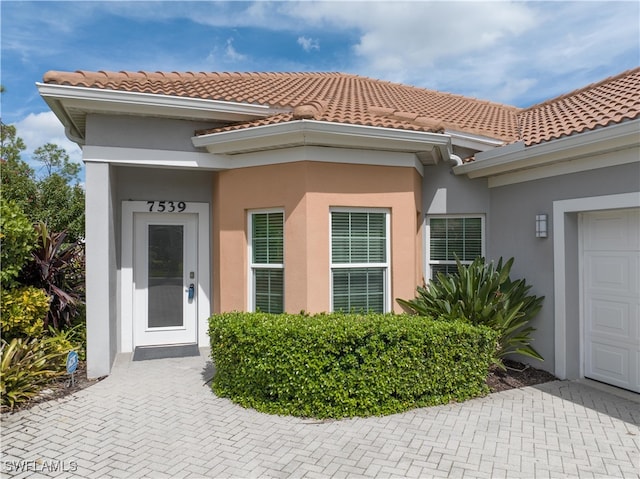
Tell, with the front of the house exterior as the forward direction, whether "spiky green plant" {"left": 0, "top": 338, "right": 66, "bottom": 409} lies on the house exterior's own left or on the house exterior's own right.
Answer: on the house exterior's own right

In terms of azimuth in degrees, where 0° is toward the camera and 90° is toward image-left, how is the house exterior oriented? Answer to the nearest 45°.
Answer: approximately 0°

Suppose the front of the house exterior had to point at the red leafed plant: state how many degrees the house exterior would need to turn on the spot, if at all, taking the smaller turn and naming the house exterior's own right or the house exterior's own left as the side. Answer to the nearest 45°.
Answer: approximately 90° to the house exterior's own right
